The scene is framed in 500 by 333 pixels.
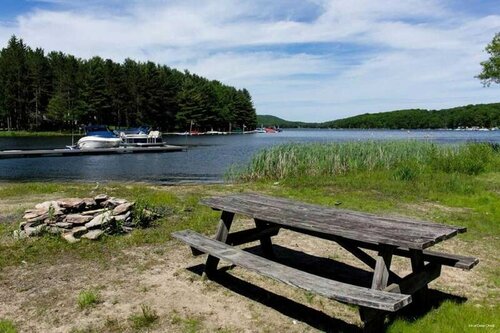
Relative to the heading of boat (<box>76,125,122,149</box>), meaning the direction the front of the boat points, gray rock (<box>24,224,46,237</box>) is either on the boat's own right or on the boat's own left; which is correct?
on the boat's own left

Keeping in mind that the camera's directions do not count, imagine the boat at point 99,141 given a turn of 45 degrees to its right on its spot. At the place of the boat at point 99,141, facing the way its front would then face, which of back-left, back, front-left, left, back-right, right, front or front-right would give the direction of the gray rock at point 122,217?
front-right

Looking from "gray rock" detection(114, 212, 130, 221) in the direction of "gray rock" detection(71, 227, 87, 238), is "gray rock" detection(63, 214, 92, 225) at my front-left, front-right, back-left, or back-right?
front-right

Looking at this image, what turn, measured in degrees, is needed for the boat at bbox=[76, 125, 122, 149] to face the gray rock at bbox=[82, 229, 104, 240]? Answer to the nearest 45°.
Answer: approximately 90° to its right

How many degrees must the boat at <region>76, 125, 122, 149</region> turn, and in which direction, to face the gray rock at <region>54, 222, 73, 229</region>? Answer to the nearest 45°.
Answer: approximately 90° to its right

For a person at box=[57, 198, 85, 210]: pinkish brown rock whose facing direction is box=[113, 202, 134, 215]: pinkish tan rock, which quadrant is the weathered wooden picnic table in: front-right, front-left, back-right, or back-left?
front-right

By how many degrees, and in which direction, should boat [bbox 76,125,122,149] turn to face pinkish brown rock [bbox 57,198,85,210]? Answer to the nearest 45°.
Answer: approximately 90° to its left
